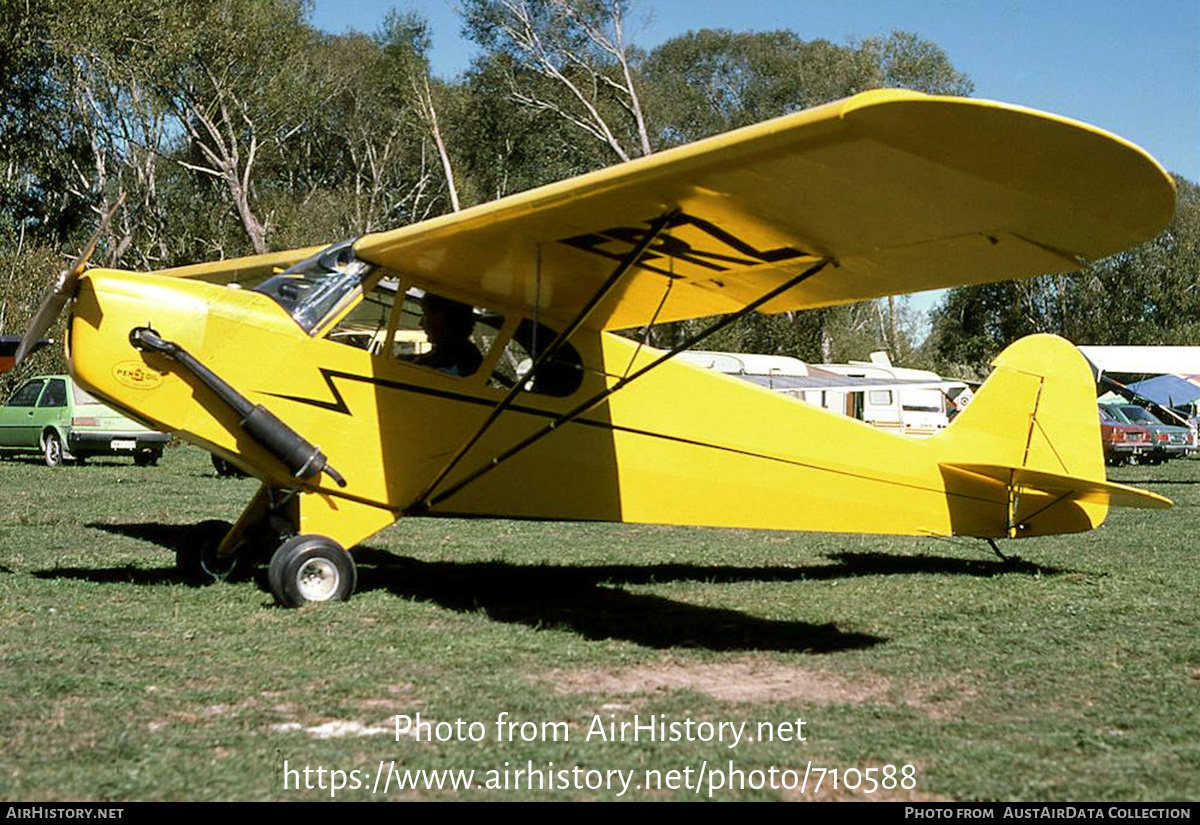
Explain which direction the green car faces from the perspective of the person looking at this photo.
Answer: facing away from the viewer and to the left of the viewer

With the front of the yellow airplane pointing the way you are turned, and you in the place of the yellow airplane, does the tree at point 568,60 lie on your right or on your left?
on your right

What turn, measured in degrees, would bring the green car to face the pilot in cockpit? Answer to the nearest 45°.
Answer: approximately 135° to its left

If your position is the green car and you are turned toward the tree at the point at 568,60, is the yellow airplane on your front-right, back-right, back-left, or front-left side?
back-right

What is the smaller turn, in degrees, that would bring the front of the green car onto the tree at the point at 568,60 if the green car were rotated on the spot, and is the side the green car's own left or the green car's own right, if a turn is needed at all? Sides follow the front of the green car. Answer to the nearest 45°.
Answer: approximately 90° to the green car's own right
